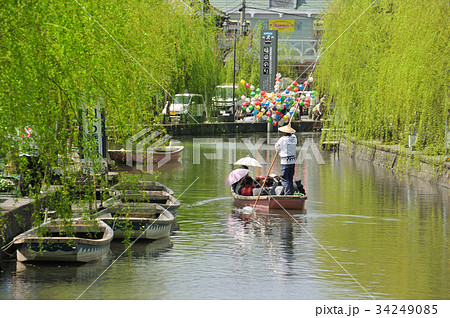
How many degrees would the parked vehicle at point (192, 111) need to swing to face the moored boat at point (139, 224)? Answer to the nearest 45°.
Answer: approximately 45° to its left

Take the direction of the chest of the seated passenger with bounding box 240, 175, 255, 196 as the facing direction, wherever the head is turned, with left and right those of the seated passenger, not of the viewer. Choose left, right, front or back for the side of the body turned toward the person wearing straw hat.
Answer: right

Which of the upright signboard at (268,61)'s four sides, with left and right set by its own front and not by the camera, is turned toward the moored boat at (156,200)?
front

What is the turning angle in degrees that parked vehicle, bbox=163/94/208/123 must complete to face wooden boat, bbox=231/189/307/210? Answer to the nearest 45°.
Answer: approximately 45° to its left

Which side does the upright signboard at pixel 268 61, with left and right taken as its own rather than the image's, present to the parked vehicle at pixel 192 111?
right

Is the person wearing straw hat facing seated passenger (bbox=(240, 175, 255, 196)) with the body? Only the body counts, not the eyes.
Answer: yes

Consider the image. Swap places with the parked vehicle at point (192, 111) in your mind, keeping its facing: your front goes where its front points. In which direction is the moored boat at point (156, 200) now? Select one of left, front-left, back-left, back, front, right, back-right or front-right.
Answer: front-left

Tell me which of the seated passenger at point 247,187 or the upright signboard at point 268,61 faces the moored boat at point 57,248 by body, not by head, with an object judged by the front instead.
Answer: the upright signboard
